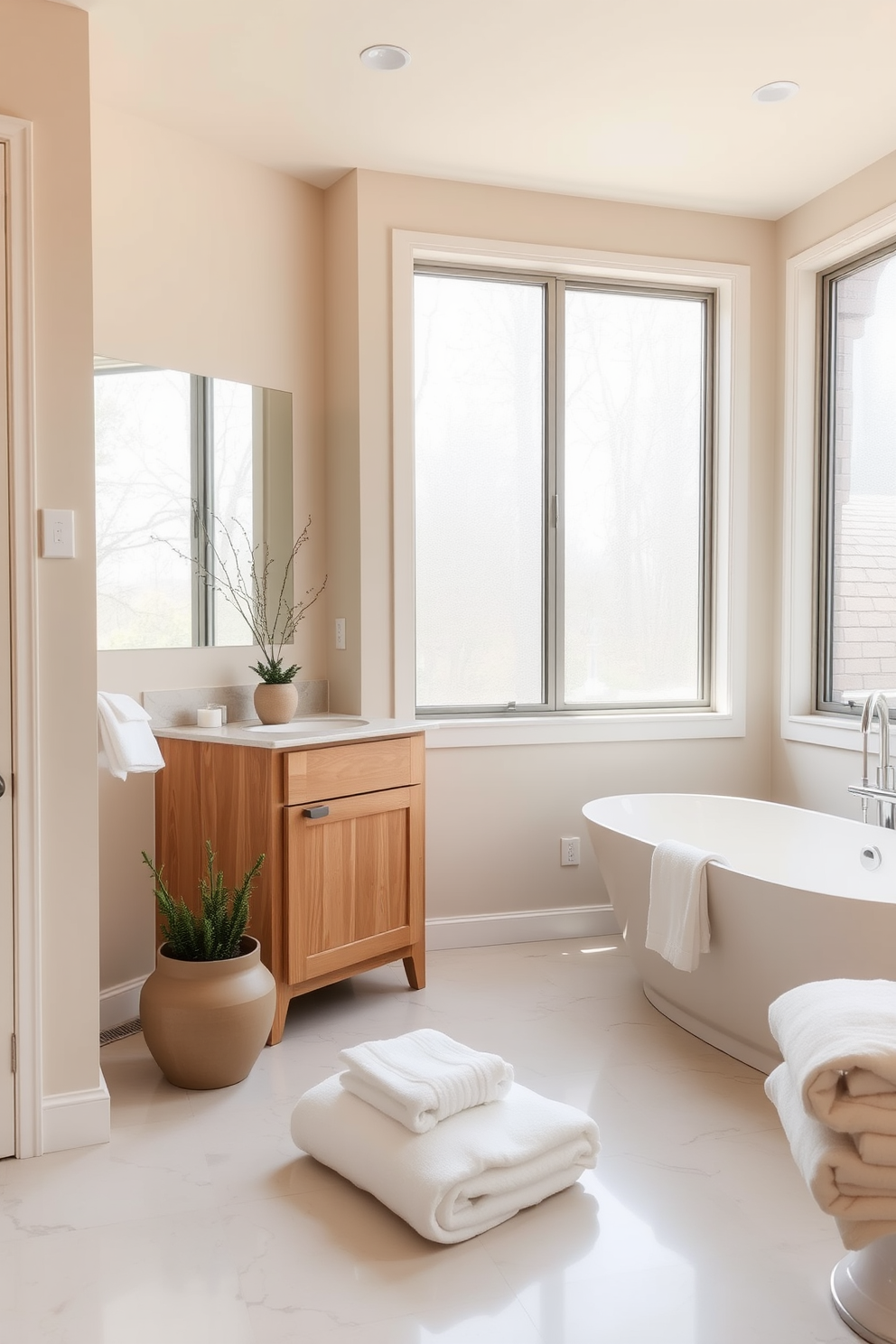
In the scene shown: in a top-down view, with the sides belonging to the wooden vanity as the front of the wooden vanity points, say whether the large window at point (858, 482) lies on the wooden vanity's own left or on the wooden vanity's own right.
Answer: on the wooden vanity's own left

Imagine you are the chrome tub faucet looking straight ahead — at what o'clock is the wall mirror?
The wall mirror is roughly at 1 o'clock from the chrome tub faucet.

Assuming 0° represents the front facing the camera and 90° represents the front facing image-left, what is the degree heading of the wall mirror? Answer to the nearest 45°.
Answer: approximately 315°

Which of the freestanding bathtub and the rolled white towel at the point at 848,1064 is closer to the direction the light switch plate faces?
the rolled white towel

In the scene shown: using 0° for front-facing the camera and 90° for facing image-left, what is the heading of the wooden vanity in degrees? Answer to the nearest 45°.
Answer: approximately 315°

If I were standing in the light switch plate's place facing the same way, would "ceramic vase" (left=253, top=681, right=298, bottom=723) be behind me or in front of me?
behind
